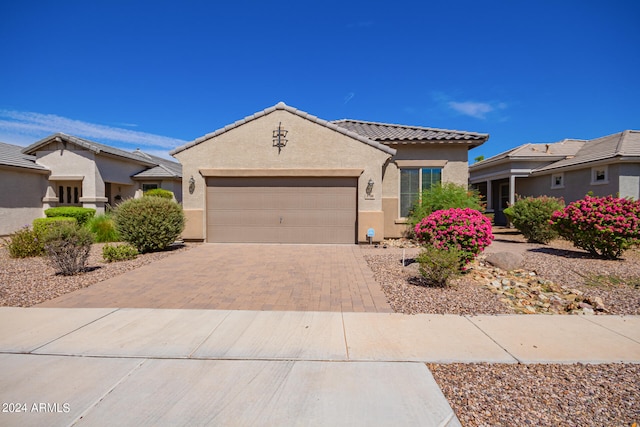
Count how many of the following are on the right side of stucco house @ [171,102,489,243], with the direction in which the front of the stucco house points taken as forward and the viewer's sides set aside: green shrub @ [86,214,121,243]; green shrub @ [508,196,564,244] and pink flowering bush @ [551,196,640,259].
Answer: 1

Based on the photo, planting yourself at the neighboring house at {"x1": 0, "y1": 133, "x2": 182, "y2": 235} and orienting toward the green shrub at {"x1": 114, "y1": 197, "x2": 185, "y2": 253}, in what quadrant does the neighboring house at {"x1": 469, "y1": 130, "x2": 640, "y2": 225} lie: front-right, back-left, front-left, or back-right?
front-left

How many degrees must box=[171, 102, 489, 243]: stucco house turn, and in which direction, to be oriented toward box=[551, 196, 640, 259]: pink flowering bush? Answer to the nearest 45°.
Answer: approximately 90° to its left

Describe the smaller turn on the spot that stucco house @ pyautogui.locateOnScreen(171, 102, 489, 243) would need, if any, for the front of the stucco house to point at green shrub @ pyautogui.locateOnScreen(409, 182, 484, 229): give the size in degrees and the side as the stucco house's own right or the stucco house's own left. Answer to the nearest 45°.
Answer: approximately 90° to the stucco house's own left

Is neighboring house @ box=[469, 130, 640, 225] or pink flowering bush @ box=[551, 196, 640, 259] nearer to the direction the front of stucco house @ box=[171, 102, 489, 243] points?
the pink flowering bush

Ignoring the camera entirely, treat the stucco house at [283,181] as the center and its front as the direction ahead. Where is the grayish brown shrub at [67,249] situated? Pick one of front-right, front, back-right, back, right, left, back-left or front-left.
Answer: front-right

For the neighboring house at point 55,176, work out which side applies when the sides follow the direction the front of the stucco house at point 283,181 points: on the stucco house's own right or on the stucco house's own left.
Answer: on the stucco house's own right

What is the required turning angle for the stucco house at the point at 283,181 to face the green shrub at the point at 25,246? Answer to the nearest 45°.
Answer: approximately 90° to its right

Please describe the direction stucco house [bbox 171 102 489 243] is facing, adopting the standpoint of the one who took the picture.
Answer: facing the viewer

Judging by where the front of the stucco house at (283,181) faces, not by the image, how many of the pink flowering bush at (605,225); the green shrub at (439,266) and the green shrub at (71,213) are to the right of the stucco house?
1

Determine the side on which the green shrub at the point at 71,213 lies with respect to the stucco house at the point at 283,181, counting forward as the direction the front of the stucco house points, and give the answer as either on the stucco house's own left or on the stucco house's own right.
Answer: on the stucco house's own right

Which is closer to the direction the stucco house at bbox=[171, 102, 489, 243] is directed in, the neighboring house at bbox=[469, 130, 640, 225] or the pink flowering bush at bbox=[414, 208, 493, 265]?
the pink flowering bush

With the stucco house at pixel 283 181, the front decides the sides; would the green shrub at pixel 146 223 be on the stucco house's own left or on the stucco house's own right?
on the stucco house's own right

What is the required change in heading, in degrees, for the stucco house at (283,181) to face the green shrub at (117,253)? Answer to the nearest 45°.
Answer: approximately 45° to its right

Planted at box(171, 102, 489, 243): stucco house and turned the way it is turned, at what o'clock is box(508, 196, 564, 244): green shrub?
The green shrub is roughly at 9 o'clock from the stucco house.
